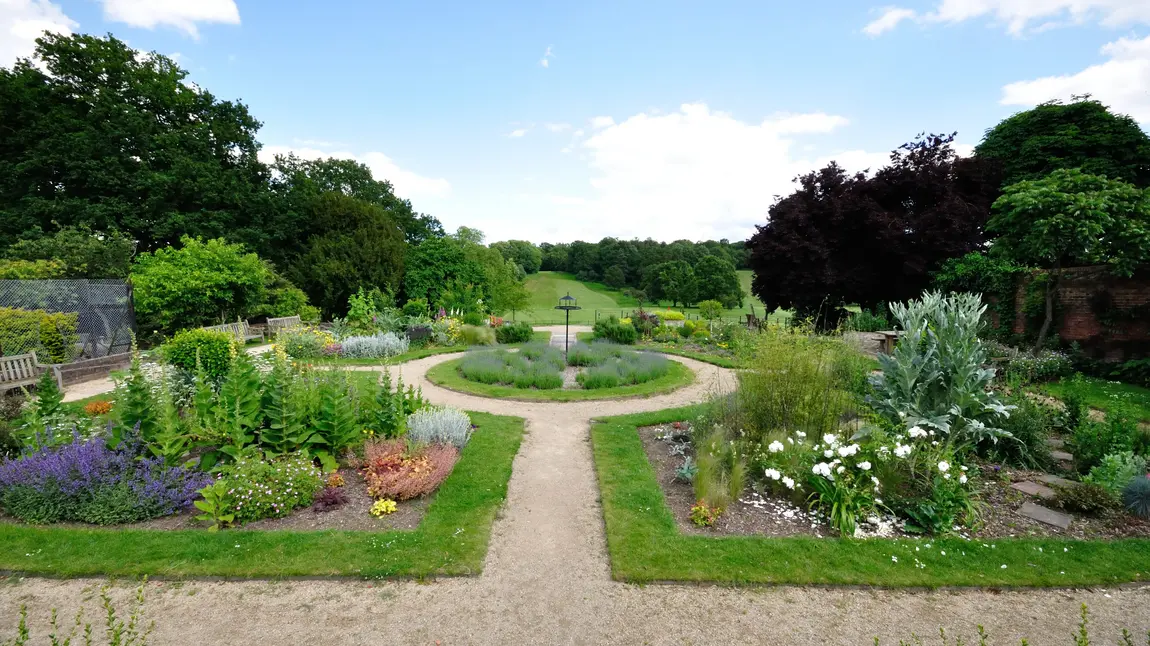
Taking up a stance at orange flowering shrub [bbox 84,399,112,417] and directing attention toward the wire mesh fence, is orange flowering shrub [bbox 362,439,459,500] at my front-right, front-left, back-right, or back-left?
back-right

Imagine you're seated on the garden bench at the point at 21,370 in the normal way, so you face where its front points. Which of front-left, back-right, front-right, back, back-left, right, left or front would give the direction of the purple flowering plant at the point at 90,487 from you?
front-right

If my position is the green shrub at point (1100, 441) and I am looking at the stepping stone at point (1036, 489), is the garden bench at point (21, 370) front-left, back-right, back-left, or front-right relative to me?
front-right

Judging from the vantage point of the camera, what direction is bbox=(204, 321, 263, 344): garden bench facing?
facing the viewer and to the right of the viewer

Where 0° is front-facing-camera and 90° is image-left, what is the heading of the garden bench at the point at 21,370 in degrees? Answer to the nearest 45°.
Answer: approximately 315°

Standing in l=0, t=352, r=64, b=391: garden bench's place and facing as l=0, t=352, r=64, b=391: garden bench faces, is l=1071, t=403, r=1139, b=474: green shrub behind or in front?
in front

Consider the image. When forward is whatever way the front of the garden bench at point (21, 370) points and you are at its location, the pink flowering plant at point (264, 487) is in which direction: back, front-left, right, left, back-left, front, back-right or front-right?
front-right

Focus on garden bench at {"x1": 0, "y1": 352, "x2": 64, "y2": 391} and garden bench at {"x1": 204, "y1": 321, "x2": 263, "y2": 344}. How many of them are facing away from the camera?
0

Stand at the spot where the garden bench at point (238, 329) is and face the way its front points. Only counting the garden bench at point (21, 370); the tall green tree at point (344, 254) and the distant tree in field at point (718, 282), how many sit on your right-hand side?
1

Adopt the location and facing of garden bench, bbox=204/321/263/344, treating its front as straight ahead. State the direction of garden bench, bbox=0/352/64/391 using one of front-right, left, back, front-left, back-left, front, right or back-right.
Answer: right

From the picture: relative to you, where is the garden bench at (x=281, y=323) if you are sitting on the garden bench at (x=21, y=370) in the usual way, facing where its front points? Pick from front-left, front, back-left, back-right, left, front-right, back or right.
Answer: left

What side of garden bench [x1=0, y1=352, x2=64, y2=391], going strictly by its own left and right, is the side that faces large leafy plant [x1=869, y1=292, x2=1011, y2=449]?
front

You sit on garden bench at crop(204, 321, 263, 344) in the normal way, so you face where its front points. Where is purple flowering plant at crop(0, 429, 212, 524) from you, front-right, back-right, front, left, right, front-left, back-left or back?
front-right

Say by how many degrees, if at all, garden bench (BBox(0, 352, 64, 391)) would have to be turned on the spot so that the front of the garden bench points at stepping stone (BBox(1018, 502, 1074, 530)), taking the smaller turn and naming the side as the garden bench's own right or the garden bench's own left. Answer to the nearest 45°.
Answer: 0° — it already faces it
